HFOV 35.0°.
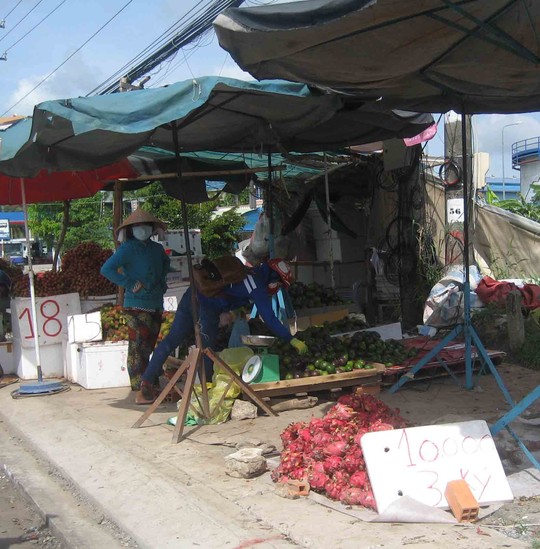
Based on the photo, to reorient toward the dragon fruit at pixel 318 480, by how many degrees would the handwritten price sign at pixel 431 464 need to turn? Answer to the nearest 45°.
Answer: approximately 90° to its right

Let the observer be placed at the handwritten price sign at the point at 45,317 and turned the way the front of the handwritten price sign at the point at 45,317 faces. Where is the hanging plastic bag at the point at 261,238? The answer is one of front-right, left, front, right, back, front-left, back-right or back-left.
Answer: back-left

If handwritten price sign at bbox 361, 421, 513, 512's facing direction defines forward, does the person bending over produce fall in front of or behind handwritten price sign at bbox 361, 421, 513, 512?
behind

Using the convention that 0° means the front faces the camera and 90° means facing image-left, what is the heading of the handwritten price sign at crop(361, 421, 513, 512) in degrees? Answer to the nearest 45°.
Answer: approximately 0°

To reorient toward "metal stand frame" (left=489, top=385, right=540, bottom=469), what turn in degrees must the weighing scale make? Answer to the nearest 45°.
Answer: approximately 90° to its left

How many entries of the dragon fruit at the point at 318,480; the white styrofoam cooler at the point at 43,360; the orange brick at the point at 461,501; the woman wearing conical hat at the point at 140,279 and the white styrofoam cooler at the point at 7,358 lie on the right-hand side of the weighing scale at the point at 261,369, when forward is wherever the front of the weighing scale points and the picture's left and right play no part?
3

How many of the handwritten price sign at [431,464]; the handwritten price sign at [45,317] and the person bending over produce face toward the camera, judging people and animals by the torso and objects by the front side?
2

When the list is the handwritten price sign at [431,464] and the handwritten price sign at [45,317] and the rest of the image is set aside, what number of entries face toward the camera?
2

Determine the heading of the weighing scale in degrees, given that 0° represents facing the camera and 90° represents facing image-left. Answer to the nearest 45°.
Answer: approximately 45°

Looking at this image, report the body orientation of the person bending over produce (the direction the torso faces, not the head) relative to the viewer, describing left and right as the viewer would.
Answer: facing to the right of the viewer

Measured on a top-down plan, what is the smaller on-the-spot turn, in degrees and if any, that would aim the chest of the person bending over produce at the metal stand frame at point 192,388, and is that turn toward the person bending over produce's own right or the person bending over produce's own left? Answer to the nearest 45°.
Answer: approximately 135° to the person bending over produce's own right

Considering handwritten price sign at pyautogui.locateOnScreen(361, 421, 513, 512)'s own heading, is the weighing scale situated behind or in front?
behind
